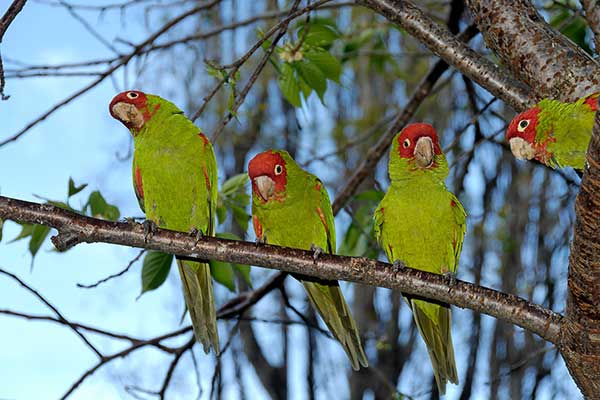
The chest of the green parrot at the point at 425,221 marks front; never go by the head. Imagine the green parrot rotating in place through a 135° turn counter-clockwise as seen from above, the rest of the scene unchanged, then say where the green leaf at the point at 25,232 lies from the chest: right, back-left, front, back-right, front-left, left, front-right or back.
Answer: back-left

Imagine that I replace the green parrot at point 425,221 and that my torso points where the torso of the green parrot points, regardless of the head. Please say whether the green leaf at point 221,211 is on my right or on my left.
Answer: on my right

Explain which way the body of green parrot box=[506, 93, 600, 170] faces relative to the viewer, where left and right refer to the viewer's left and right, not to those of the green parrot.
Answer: facing to the left of the viewer

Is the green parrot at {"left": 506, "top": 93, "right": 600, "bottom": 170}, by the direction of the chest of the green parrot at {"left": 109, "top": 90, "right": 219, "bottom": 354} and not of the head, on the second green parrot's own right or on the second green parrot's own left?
on the second green parrot's own left

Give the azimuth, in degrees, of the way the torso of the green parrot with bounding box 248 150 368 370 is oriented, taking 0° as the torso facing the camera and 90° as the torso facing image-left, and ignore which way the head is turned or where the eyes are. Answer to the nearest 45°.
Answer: approximately 45°

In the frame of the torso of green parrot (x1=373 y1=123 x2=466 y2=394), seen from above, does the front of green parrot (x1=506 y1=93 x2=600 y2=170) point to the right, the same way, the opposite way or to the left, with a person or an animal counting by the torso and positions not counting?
to the right

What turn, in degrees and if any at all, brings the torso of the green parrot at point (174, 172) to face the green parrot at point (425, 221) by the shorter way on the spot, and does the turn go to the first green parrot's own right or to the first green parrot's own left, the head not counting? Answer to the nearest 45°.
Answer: approximately 135° to the first green parrot's own left
